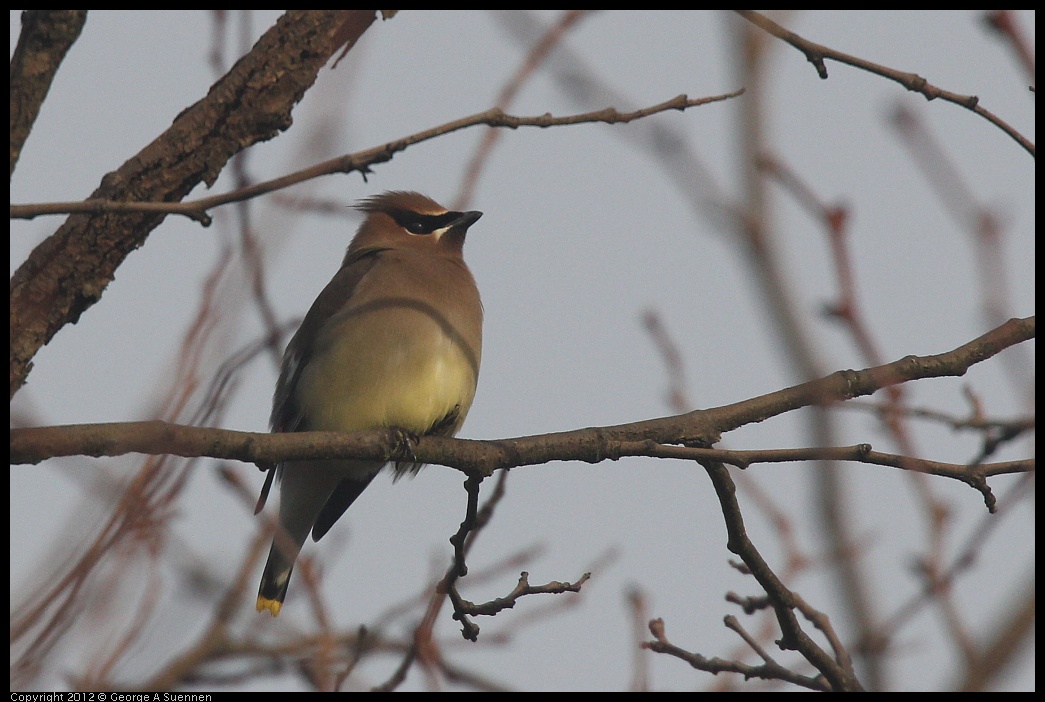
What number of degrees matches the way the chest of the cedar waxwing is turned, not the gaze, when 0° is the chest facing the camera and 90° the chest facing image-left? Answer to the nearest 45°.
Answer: approximately 315°

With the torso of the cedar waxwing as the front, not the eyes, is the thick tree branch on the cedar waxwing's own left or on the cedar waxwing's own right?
on the cedar waxwing's own right
